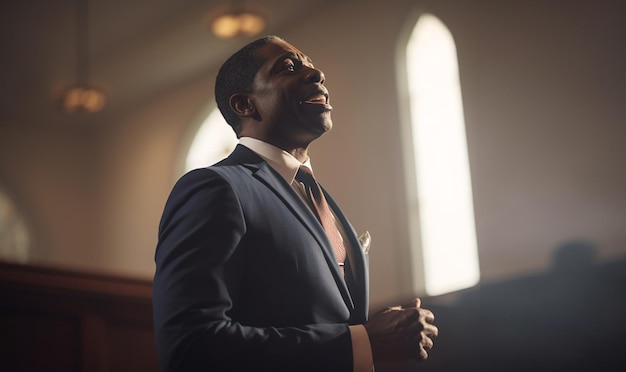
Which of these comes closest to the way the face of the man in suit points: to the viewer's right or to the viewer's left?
to the viewer's right

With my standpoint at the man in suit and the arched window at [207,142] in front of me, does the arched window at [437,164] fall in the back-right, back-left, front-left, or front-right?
front-right

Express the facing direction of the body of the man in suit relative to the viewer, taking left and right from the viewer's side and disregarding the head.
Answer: facing the viewer and to the right of the viewer

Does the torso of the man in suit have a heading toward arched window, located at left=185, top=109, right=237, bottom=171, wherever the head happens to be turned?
no

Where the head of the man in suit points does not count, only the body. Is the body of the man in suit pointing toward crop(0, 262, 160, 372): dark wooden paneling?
no

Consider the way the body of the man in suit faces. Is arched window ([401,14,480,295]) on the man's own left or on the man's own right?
on the man's own left
